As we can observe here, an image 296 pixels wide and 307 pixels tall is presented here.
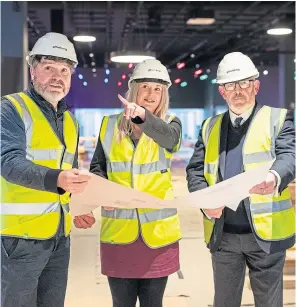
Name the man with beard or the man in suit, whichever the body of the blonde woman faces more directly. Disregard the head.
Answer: the man with beard

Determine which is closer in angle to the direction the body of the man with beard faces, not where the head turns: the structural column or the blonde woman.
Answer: the blonde woman

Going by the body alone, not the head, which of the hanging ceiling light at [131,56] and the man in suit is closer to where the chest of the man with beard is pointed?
the man in suit

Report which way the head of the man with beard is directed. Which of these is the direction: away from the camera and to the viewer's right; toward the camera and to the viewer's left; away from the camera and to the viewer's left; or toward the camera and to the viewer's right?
toward the camera and to the viewer's right

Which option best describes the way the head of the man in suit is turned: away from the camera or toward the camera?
toward the camera

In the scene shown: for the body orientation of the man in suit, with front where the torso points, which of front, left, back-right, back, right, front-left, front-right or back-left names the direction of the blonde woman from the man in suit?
right

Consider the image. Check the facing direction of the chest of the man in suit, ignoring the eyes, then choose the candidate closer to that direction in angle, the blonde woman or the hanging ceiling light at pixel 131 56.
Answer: the blonde woman

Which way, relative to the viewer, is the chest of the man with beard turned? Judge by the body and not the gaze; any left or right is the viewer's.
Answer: facing the viewer and to the right of the viewer

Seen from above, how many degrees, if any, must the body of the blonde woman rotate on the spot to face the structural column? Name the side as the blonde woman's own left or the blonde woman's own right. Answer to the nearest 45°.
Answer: approximately 180°

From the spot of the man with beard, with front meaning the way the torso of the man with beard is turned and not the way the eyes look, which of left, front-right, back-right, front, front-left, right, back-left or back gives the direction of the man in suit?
front-left

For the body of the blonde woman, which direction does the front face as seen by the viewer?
toward the camera

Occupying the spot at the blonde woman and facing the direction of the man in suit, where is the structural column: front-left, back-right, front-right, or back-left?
back-left

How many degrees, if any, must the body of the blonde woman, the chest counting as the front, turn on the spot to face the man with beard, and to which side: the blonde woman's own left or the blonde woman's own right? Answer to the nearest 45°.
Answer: approximately 45° to the blonde woman's own right
